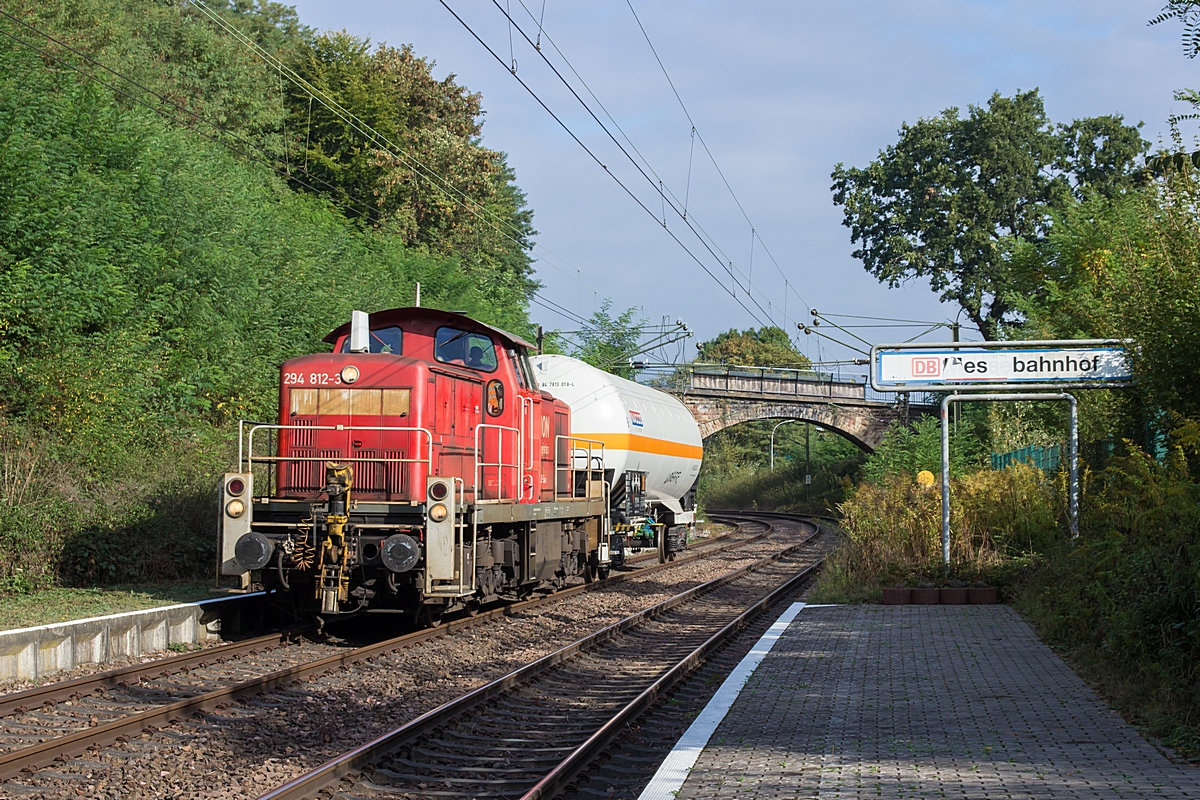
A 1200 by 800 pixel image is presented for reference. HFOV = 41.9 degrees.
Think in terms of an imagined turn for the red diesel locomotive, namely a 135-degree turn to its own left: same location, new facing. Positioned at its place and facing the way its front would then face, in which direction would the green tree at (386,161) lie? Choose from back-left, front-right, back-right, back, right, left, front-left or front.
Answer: left

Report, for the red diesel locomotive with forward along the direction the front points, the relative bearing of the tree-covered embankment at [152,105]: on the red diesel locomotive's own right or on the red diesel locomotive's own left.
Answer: on the red diesel locomotive's own right

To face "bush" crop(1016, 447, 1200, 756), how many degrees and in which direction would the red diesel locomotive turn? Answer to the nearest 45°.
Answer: approximately 90° to its left

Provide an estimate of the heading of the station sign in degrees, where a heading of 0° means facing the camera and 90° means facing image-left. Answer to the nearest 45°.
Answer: approximately 0°

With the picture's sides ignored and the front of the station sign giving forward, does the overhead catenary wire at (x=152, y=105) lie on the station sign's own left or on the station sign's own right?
on the station sign's own right

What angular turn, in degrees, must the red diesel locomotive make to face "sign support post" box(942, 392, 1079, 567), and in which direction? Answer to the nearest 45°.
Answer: approximately 135° to its left

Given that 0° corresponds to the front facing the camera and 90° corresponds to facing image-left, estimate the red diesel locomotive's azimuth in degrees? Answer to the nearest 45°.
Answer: approximately 45°

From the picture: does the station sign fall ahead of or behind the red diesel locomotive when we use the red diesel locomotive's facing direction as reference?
behind

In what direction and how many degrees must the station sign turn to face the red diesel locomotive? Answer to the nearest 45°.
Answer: approximately 45° to its right
